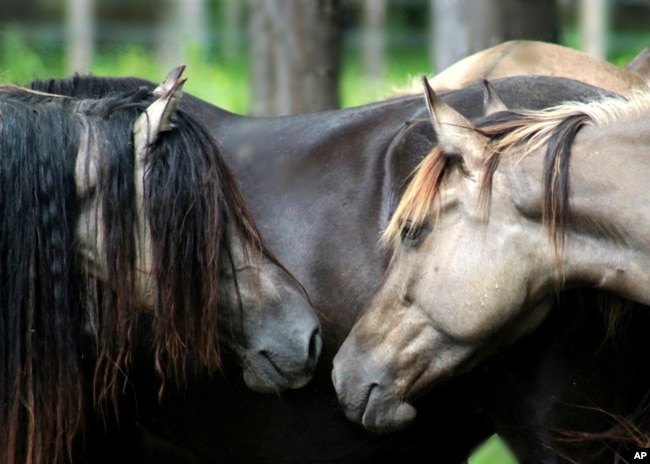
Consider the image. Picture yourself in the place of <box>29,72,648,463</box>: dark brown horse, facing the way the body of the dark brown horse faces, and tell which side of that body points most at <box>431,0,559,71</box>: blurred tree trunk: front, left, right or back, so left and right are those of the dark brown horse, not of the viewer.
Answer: right

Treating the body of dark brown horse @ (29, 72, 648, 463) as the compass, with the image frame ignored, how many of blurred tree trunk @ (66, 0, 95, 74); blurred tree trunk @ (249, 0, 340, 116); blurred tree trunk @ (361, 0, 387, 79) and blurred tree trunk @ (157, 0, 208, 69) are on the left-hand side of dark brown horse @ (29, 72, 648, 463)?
0

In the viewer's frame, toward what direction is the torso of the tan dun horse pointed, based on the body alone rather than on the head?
to the viewer's left

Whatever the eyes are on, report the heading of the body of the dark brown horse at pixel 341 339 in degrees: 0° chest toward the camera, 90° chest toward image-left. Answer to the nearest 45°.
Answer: approximately 90°

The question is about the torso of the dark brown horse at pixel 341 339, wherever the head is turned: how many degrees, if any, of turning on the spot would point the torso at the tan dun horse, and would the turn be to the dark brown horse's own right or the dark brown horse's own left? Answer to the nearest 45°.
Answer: approximately 135° to the dark brown horse's own left

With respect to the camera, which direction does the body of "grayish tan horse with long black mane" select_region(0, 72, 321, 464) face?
to the viewer's right

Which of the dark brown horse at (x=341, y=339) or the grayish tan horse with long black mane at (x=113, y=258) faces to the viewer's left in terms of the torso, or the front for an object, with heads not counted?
the dark brown horse at (x=341, y=339)

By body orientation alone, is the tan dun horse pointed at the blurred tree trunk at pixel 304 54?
no

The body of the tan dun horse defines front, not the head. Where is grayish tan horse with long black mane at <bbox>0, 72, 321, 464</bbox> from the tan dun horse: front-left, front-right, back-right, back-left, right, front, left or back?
front

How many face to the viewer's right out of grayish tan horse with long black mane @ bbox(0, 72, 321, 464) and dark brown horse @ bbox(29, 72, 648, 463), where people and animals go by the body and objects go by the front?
1

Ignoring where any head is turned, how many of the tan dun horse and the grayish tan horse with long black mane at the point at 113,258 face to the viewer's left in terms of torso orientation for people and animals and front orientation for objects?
1

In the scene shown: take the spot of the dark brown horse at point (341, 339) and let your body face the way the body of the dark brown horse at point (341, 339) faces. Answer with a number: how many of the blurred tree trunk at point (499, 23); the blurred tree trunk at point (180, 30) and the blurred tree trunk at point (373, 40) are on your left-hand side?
0

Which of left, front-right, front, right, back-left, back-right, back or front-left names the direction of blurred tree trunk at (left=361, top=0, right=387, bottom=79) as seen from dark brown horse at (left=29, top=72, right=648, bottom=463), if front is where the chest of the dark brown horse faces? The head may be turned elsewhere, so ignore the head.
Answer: right

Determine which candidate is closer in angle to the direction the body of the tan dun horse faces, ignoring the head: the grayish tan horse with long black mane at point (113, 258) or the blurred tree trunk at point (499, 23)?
the grayish tan horse with long black mane

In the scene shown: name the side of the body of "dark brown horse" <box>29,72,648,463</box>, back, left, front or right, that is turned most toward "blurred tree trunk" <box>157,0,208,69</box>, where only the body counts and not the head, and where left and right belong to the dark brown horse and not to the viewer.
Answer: right
